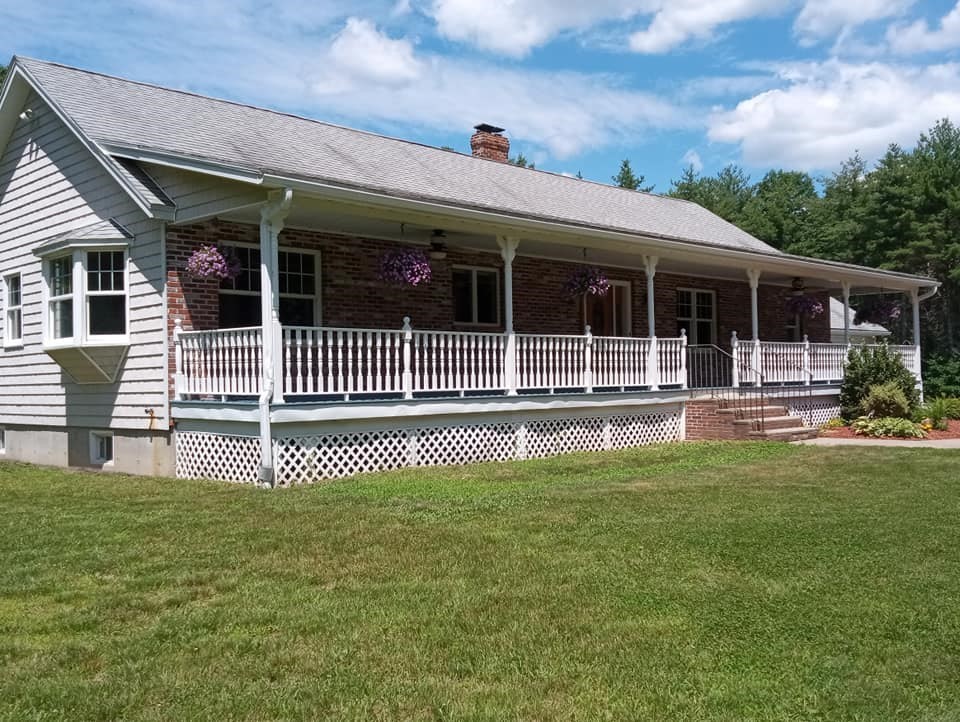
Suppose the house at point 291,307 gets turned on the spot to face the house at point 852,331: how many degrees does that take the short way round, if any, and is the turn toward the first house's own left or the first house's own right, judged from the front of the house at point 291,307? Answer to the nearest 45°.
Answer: approximately 90° to the first house's own left

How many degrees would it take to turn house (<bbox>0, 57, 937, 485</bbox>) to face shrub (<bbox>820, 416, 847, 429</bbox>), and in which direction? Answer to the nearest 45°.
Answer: approximately 90° to its left

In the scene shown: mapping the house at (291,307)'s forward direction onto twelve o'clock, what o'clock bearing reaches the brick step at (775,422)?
The brick step is roughly at 10 o'clock from the house.

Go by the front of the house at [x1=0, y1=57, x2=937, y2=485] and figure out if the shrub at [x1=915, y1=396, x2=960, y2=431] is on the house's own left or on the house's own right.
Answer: on the house's own left

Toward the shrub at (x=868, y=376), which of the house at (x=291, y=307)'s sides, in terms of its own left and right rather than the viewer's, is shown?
left

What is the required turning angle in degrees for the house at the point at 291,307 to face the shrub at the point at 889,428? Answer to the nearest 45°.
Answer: approximately 45° to its left

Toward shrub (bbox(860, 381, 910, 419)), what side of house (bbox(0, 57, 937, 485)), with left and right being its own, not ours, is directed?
left

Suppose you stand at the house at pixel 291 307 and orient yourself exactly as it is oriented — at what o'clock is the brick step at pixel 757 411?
The brick step is roughly at 10 o'clock from the house.
